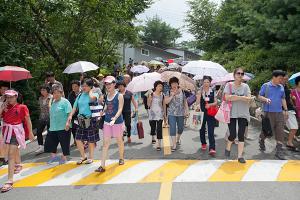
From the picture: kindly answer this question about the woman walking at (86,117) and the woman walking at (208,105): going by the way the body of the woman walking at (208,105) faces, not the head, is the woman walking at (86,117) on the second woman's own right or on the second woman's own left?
on the second woman's own right

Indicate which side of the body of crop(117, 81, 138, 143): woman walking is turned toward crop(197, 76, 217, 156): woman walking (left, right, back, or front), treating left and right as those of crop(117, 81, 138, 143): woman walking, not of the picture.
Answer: left

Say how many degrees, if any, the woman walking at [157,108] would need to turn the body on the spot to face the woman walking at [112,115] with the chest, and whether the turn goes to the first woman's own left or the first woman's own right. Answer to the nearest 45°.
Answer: approximately 45° to the first woman's own right

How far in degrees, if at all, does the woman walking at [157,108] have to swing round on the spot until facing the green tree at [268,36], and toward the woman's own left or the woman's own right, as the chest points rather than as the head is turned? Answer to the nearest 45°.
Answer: approximately 135° to the woman's own left

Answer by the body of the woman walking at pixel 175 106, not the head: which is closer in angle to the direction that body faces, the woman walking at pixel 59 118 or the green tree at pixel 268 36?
the woman walking

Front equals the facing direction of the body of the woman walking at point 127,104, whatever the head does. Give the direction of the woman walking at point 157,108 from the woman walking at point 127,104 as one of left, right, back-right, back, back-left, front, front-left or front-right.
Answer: left

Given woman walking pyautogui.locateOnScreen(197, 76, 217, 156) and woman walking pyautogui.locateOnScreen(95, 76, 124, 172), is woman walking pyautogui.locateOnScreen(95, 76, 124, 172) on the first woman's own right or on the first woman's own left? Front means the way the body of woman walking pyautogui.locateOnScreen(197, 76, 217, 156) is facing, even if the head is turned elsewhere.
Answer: on the first woman's own right

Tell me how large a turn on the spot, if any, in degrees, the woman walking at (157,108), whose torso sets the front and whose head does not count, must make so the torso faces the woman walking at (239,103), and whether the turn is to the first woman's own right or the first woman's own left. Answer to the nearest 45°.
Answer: approximately 45° to the first woman's own left

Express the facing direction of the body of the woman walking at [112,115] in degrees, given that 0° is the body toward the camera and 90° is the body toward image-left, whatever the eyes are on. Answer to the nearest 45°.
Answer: approximately 45°

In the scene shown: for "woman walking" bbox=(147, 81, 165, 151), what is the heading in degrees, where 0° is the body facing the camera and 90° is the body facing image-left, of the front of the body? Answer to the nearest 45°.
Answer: approximately 0°

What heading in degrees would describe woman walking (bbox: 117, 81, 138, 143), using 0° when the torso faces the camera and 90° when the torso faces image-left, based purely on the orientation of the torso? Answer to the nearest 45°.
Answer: approximately 45°

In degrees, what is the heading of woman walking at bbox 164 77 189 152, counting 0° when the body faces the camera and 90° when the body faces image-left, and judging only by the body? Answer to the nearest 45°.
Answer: approximately 0°

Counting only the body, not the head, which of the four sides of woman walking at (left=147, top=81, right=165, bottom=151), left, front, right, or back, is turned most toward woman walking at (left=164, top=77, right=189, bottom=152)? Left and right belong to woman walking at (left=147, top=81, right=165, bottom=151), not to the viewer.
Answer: left

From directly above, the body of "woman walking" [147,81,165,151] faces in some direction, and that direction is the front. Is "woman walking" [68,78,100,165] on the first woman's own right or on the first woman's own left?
on the first woman's own right
